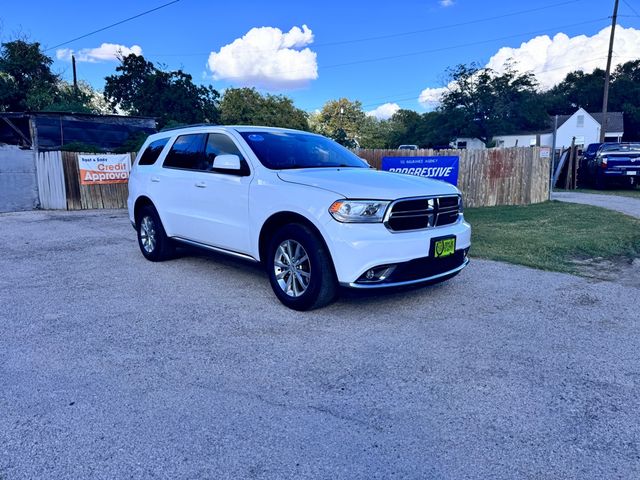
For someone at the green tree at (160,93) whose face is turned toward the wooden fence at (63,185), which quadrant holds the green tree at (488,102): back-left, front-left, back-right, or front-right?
back-left

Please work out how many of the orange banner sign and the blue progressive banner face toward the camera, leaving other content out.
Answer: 2

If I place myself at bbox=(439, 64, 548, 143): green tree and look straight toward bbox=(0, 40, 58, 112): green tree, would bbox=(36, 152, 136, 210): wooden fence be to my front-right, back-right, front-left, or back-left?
front-left

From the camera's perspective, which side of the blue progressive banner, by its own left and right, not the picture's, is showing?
front

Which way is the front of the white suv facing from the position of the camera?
facing the viewer and to the right of the viewer

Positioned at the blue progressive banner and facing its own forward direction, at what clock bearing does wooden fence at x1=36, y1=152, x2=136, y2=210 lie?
The wooden fence is roughly at 3 o'clock from the blue progressive banner.

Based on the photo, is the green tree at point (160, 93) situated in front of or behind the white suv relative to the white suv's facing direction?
behind

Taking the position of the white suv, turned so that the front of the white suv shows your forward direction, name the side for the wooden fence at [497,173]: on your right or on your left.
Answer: on your left

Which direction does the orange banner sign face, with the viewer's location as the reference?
facing the viewer

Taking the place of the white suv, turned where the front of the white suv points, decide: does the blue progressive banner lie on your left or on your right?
on your left

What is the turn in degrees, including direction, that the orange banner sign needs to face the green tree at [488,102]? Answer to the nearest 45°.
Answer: approximately 135° to its left

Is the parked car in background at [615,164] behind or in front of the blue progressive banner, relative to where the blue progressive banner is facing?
behind

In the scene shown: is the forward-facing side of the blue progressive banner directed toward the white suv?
yes

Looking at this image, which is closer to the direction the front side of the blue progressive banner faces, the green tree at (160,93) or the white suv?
the white suv

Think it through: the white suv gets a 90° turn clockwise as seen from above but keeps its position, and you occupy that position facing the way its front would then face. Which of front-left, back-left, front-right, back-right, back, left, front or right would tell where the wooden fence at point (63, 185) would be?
right

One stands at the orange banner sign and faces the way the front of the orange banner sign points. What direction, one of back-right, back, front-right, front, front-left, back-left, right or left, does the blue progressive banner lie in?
front-left
